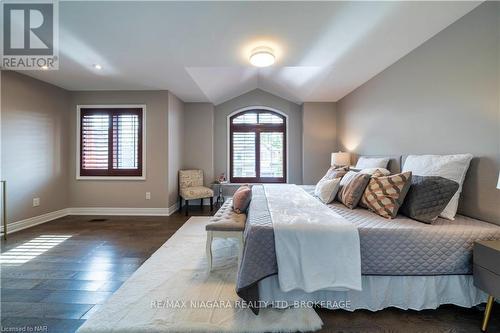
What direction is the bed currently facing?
to the viewer's left

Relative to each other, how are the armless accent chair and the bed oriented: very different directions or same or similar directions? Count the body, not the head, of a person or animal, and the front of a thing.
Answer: very different directions

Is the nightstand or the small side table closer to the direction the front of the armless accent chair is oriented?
the nightstand

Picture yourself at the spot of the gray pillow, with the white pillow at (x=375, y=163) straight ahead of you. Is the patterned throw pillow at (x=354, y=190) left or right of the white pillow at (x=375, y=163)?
left

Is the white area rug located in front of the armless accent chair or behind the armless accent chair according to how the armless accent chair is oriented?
in front

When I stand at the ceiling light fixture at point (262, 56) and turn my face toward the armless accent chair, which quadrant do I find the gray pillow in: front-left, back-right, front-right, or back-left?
back-right

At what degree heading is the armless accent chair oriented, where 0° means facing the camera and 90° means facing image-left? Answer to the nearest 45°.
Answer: approximately 315°

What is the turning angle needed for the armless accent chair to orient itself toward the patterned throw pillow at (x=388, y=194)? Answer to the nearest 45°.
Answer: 0° — it already faces it

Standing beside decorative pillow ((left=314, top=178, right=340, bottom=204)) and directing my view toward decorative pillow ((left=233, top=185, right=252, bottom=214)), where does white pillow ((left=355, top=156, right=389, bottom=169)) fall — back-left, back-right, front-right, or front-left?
back-right

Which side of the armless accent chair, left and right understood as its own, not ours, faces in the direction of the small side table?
left

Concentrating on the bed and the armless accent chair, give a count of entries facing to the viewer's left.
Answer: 1

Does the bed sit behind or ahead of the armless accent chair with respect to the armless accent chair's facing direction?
ahead
